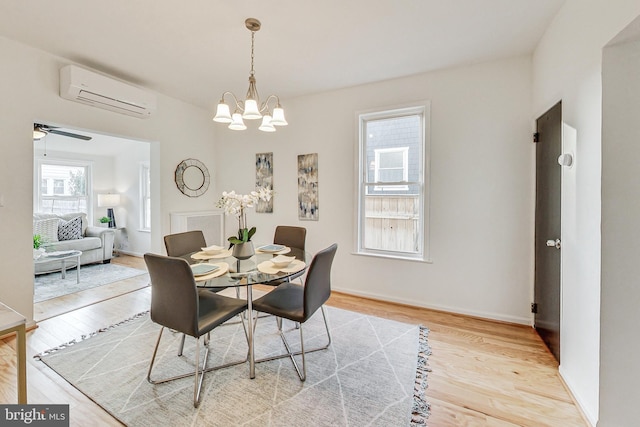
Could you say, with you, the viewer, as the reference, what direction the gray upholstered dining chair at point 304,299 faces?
facing away from the viewer and to the left of the viewer

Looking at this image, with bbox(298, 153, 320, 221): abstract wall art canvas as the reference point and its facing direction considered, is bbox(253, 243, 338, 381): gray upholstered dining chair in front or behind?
in front

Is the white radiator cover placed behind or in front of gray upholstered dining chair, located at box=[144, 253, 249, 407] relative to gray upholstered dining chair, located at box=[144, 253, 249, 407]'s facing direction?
in front

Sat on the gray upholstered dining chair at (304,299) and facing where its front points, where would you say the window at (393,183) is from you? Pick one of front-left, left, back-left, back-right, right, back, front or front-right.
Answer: right

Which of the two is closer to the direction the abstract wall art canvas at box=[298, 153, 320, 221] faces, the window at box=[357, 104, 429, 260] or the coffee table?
the coffee table

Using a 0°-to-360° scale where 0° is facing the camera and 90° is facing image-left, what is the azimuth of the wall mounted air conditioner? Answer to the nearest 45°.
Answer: approximately 315°

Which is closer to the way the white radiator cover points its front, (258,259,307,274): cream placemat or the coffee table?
the cream placemat

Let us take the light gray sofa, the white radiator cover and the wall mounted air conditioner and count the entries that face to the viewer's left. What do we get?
0

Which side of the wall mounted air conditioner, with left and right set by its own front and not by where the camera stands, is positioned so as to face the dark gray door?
front

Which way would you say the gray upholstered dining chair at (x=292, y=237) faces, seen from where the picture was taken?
facing the viewer and to the left of the viewer

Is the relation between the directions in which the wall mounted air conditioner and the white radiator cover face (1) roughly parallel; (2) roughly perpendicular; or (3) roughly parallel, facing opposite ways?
roughly parallel

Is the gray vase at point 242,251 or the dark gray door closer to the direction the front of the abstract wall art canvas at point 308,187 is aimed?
the gray vase

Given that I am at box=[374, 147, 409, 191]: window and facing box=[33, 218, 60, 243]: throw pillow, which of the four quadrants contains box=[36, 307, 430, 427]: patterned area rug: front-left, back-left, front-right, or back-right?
front-left

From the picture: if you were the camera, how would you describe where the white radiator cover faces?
facing the viewer and to the right of the viewer

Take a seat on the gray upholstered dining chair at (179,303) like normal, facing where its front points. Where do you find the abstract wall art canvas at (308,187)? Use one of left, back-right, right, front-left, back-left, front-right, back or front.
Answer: front

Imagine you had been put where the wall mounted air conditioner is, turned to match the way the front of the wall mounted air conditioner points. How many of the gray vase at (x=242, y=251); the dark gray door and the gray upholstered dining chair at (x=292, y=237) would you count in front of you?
3
